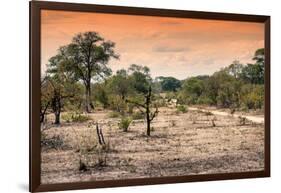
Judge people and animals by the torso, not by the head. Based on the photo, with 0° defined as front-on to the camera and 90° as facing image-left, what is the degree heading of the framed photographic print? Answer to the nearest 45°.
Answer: approximately 315°
